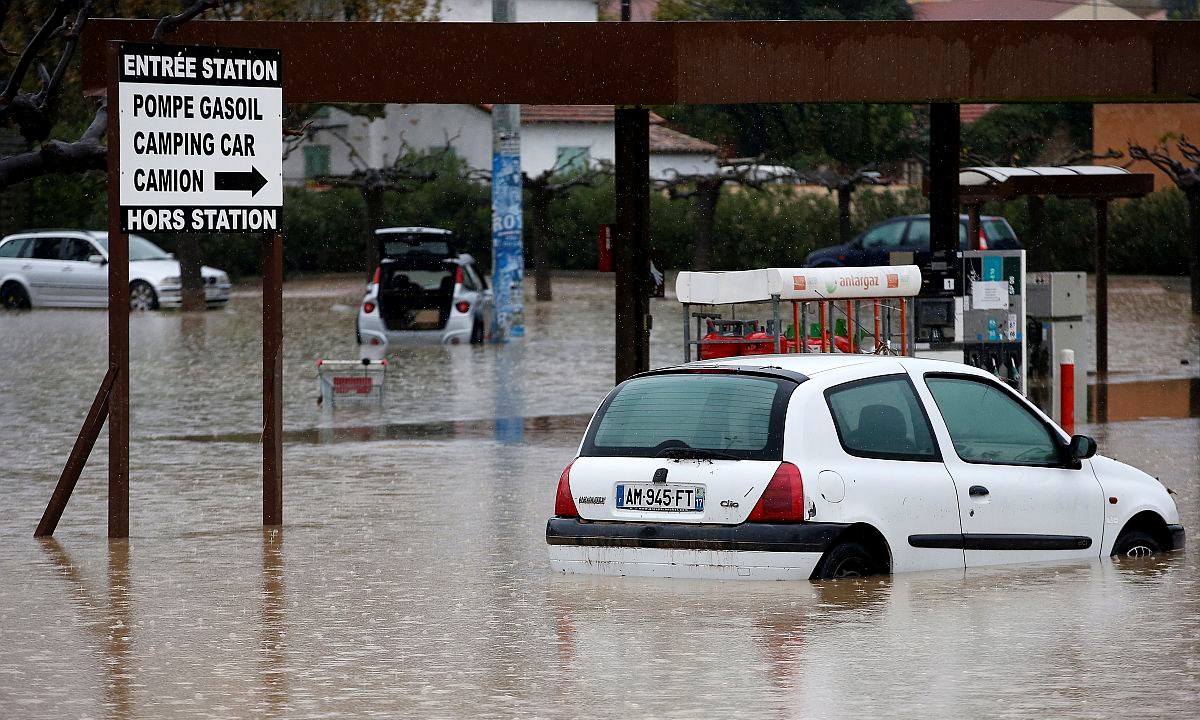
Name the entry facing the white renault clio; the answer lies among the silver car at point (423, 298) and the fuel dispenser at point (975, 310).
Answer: the fuel dispenser

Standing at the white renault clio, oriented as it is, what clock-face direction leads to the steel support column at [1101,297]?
The steel support column is roughly at 11 o'clock from the white renault clio.

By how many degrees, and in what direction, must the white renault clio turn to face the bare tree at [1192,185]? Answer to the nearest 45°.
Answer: approximately 45° to its left

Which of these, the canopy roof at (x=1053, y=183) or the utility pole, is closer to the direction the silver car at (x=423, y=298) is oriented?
the utility pole

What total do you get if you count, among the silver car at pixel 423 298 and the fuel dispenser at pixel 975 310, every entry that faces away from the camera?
1

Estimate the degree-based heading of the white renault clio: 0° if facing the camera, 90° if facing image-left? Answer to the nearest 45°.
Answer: approximately 225°

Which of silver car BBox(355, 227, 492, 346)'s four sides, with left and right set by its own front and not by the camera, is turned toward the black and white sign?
back

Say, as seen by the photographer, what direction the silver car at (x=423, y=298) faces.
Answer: facing away from the viewer

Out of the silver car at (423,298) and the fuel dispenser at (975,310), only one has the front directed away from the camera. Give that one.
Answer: the silver car
